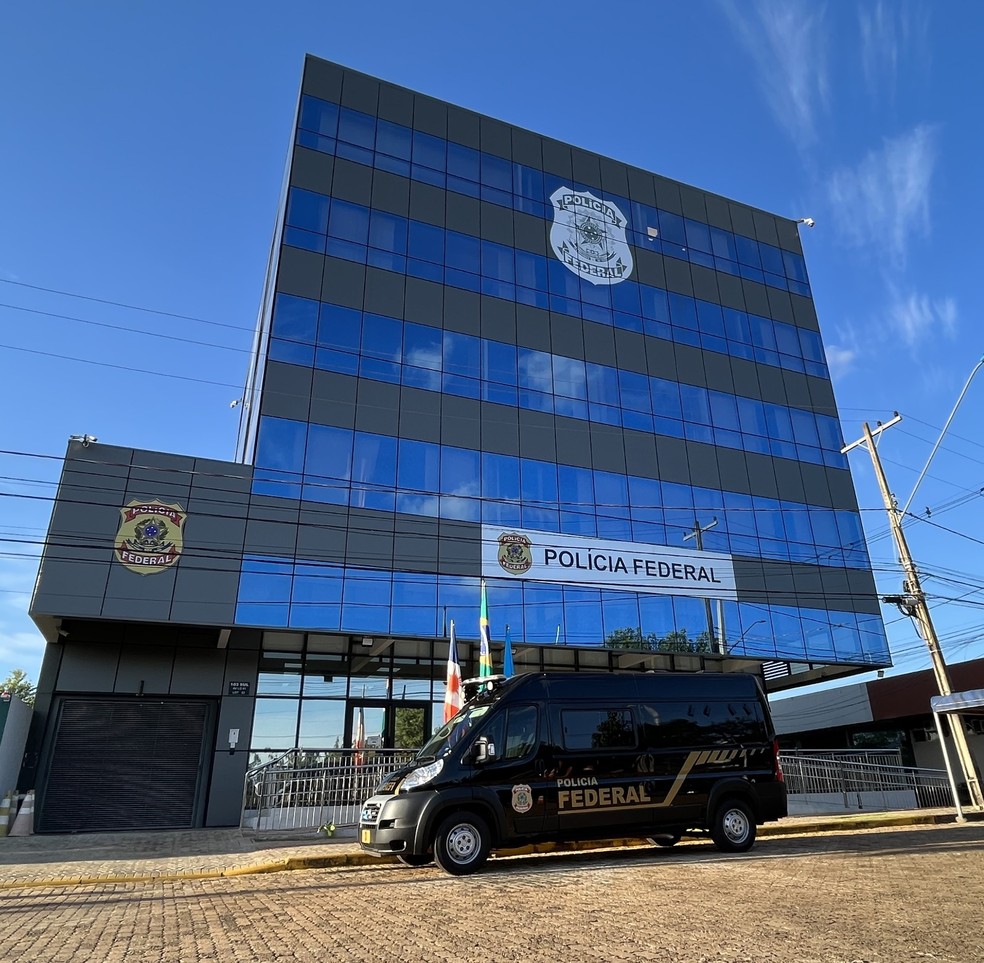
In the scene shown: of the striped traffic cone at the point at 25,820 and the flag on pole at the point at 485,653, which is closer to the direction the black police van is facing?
the striped traffic cone

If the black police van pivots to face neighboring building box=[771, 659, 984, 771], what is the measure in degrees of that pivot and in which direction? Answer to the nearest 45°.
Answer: approximately 180°

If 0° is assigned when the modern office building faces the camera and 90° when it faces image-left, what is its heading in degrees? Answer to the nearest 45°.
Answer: approximately 315°

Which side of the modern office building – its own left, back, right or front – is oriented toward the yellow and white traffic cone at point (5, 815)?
right

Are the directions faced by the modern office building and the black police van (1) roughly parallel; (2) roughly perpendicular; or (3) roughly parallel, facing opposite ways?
roughly perpendicular

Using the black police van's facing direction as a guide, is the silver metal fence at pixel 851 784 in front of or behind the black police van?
behind

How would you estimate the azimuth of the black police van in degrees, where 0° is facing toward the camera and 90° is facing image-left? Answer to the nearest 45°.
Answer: approximately 45°

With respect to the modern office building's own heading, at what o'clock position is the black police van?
The black police van is roughly at 1 o'clock from the modern office building.

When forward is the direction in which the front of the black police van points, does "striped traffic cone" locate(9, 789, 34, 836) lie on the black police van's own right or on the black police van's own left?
on the black police van's own right

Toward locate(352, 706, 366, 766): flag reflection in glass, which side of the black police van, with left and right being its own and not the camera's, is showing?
right
